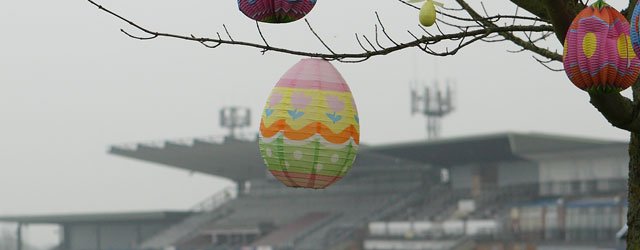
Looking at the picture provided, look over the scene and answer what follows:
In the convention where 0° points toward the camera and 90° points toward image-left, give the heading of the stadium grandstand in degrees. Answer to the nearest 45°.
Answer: approximately 45°

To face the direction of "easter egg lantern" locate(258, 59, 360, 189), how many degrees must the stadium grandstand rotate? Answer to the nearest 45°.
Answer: approximately 45° to its left

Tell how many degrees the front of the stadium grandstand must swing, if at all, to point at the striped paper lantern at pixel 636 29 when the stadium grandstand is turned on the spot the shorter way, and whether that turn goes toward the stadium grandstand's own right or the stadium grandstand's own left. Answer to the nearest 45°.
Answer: approximately 45° to the stadium grandstand's own left

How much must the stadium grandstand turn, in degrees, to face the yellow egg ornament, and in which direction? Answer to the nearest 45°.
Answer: approximately 45° to its left

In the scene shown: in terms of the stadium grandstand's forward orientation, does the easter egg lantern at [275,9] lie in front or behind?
in front

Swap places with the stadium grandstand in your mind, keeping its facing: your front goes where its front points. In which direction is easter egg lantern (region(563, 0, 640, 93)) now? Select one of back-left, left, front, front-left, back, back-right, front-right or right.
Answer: front-left
